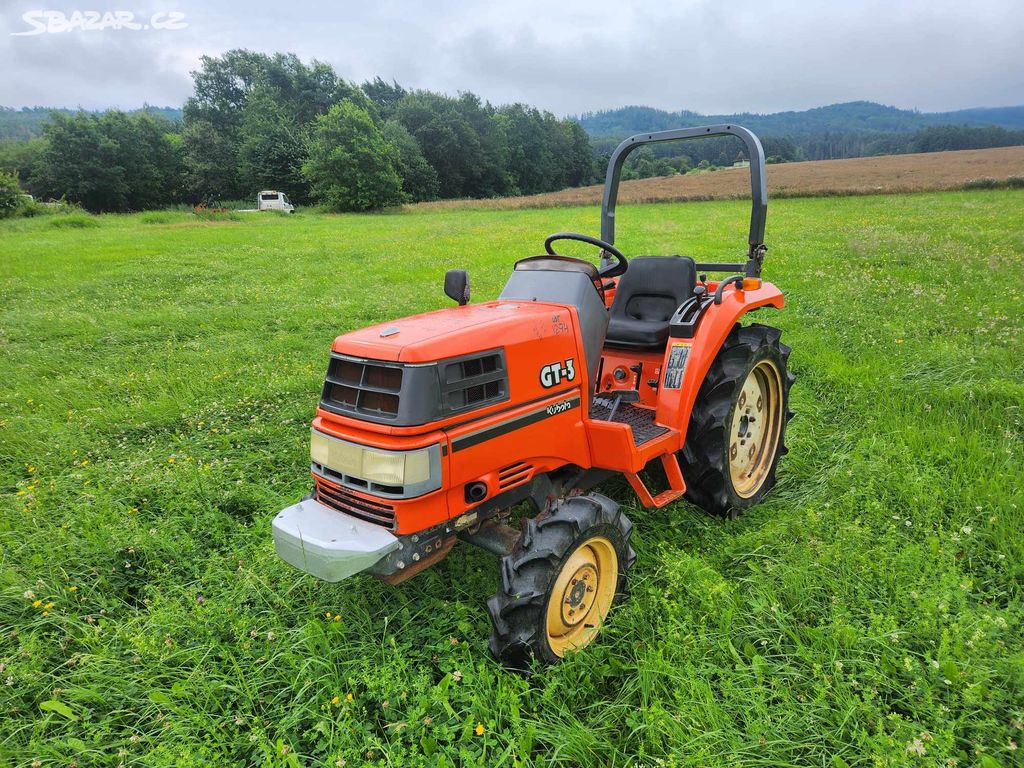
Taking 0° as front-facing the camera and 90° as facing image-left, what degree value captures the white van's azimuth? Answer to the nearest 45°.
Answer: approximately 270°

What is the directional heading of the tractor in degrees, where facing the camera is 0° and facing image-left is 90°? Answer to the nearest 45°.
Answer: approximately 45°

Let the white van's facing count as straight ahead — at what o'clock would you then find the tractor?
The tractor is roughly at 3 o'clock from the white van.

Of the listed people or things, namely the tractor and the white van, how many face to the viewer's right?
1

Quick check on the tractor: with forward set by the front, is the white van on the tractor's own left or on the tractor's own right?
on the tractor's own right
